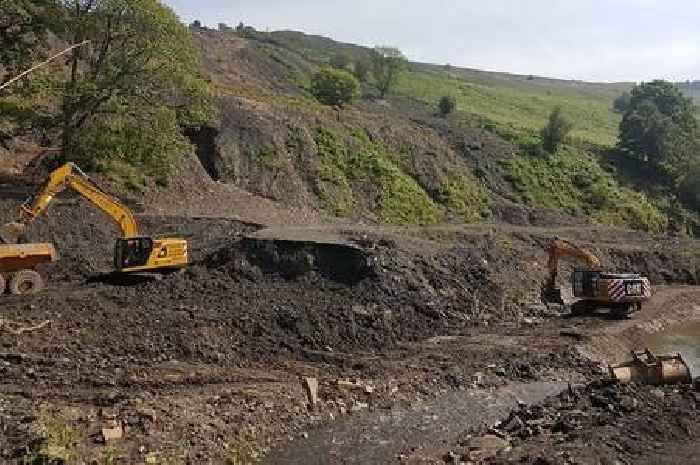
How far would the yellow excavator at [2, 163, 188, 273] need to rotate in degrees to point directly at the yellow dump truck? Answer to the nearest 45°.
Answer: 0° — it already faces it

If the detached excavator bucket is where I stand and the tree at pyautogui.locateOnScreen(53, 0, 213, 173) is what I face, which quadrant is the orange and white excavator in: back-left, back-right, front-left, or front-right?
front-right

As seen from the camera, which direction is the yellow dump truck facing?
to the viewer's left

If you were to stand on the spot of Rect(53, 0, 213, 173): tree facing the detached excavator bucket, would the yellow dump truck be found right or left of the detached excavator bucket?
right

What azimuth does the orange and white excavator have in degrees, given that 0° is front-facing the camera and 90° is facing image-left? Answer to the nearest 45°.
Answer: approximately 135°

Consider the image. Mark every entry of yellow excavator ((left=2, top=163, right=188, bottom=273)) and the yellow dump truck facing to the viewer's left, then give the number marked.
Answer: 2

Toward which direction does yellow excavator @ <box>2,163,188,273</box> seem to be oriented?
to the viewer's left

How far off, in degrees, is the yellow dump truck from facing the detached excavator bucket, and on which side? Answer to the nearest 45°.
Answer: approximately 135° to its left

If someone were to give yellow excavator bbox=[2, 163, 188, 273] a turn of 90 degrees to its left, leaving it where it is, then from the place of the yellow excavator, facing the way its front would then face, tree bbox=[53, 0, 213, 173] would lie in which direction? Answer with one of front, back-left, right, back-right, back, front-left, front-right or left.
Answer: back

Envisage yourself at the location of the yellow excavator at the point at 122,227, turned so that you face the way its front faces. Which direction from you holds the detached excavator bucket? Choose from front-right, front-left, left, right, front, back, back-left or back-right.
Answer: back-left

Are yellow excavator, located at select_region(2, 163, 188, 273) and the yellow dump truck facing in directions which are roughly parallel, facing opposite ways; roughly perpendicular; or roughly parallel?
roughly parallel

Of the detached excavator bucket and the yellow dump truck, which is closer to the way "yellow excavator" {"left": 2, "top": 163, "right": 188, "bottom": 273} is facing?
the yellow dump truck

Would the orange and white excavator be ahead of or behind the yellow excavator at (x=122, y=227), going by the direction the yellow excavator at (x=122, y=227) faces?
behind

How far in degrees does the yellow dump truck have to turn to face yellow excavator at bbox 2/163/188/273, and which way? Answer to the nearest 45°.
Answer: approximately 180°
